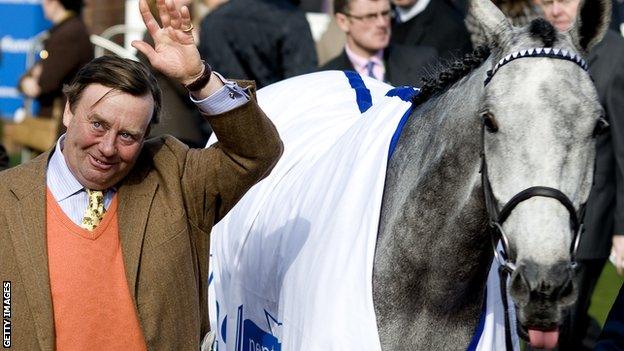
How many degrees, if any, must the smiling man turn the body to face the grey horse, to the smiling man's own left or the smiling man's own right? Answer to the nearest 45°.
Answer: approximately 90° to the smiling man's own left

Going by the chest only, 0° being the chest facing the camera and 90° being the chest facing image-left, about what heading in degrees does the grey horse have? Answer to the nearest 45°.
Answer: approximately 315°

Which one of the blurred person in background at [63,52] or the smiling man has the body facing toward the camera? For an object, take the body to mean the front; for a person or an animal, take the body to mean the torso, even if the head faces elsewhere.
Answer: the smiling man

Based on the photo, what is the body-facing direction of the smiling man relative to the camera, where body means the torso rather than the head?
toward the camera

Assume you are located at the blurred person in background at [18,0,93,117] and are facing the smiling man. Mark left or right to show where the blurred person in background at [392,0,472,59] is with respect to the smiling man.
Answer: left

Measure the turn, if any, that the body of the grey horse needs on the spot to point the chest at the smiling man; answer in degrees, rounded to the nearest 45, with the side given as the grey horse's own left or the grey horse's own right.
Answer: approximately 135° to the grey horse's own right

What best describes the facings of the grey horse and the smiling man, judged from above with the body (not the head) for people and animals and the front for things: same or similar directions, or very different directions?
same or similar directions
